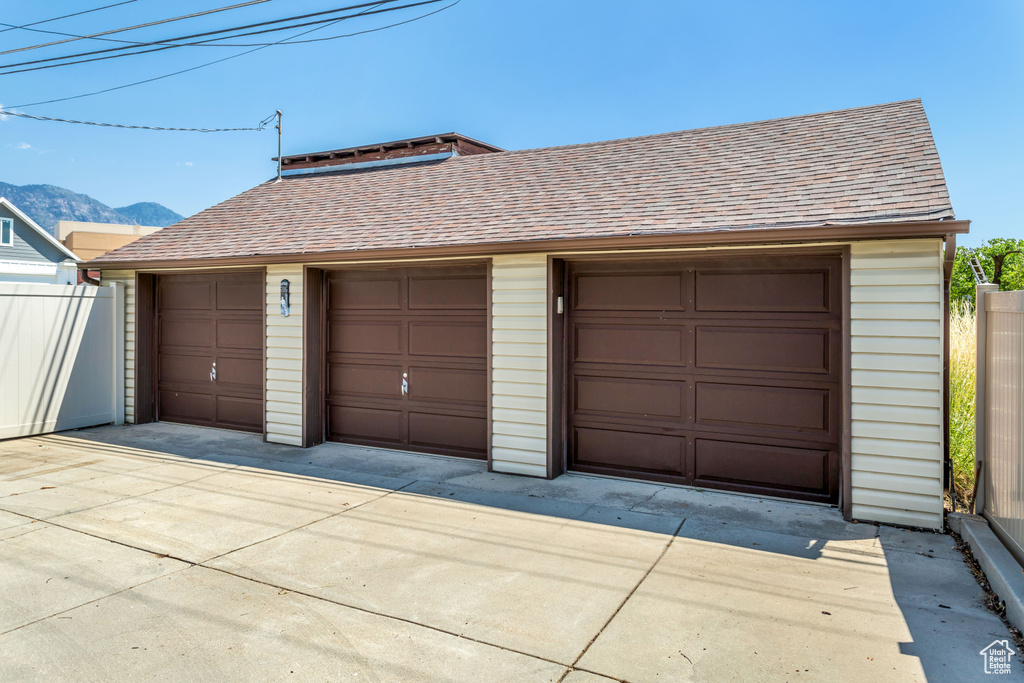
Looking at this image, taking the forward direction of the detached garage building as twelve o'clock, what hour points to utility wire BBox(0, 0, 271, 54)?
The utility wire is roughly at 2 o'clock from the detached garage building.

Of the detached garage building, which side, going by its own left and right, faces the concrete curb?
left

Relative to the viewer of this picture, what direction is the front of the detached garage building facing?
facing the viewer and to the left of the viewer

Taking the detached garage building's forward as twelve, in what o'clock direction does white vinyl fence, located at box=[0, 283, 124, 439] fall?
The white vinyl fence is roughly at 2 o'clock from the detached garage building.

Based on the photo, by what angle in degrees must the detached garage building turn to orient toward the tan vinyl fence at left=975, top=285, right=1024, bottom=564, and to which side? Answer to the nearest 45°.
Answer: approximately 90° to its left

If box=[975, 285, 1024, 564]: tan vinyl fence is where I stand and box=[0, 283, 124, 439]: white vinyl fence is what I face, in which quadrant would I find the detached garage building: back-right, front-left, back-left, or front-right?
front-right

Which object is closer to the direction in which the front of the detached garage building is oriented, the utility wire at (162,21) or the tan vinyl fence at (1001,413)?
the utility wire
